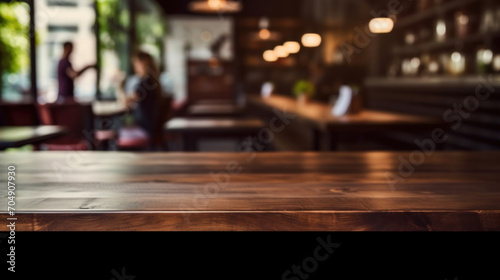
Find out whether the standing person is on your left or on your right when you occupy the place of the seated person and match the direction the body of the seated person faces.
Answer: on your right

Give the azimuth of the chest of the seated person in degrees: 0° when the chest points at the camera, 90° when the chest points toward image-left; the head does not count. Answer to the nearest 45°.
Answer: approximately 90°

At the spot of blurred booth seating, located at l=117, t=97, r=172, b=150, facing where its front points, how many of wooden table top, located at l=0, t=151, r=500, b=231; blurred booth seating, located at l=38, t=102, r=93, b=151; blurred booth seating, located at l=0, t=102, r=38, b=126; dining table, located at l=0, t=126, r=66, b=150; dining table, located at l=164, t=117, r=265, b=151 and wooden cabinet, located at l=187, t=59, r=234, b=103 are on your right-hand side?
1

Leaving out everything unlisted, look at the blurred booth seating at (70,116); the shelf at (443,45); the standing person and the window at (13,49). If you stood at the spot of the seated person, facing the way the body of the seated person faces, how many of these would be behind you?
1

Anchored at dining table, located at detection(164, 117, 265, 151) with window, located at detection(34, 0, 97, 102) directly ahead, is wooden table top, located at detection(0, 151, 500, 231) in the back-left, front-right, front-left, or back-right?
back-left

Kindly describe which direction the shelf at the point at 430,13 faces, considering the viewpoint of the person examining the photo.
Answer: facing the viewer and to the left of the viewer

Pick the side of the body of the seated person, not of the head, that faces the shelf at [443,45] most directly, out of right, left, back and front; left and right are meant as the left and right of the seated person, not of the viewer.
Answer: back

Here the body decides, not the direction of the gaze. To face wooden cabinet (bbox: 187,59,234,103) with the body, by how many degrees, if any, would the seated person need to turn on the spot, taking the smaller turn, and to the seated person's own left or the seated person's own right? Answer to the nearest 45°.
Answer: approximately 90° to the seated person's own right

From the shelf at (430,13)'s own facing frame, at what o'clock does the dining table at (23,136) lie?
The dining table is roughly at 11 o'clock from the shelf.

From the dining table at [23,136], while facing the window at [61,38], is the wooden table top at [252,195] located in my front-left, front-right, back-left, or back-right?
back-right

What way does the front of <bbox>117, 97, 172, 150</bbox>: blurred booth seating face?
to the viewer's left

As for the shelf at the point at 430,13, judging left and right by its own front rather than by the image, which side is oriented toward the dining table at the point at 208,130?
front

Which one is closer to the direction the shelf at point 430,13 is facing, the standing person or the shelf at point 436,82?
the standing person

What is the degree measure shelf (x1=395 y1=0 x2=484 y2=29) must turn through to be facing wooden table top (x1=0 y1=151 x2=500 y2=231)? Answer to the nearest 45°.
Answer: approximately 45° to its left

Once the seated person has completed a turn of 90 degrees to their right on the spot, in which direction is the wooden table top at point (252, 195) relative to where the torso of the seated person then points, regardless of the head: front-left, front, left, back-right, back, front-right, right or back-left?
back
